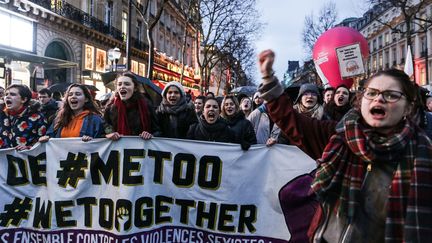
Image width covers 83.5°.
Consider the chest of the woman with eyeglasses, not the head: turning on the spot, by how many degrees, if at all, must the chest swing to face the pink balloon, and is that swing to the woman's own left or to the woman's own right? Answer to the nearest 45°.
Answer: approximately 135° to the woman's own right

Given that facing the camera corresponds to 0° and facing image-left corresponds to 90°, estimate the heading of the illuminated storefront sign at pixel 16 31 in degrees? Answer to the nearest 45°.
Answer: approximately 315°

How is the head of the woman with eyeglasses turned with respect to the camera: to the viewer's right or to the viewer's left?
to the viewer's left

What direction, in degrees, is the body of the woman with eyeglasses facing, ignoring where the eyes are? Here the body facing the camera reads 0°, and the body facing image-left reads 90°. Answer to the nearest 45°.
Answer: approximately 45°

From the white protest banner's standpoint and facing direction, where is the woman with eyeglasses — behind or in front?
in front

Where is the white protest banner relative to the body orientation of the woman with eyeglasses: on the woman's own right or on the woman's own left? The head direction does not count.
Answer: on the woman's own right

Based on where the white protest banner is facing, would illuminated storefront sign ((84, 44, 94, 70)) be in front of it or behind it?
behind

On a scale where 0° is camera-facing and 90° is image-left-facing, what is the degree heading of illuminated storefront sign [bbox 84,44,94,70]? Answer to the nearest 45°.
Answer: approximately 315°
